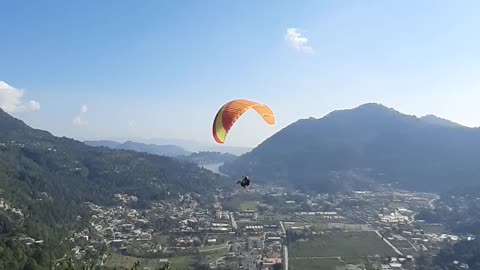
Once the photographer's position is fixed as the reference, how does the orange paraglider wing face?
facing away from the viewer and to the left of the viewer
